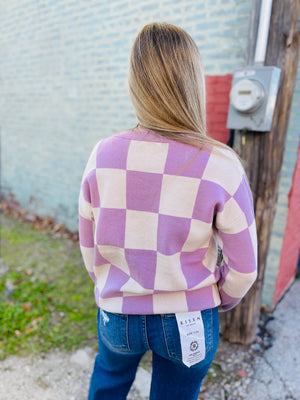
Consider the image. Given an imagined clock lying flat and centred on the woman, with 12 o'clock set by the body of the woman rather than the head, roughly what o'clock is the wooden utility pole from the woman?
The wooden utility pole is roughly at 1 o'clock from the woman.

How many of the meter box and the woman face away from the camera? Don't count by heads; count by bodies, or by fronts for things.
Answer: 1

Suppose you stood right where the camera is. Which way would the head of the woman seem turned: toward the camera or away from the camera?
away from the camera

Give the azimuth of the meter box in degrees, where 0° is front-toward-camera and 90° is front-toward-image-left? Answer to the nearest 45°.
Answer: approximately 45°

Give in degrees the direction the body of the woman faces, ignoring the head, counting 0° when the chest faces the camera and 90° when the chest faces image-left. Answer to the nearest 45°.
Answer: approximately 180°

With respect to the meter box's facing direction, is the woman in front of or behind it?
in front
